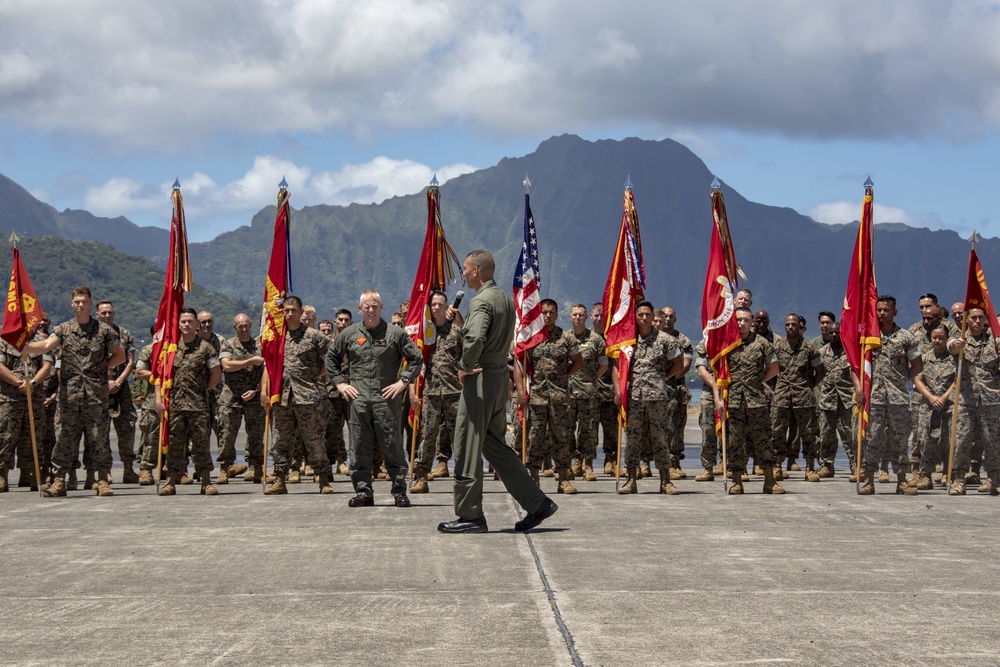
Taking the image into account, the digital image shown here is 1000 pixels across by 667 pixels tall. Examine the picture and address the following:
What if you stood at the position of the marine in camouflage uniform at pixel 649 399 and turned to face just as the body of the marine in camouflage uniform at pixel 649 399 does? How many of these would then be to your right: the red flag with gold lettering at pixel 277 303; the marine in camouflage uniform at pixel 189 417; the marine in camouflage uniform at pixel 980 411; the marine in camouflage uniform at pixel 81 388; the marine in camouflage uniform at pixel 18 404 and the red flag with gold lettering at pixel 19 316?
5

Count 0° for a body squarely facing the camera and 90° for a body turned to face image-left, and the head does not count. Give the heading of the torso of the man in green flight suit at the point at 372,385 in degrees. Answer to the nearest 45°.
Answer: approximately 0°

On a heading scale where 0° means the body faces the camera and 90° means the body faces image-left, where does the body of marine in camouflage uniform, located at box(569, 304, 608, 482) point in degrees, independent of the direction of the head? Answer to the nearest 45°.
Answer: approximately 0°

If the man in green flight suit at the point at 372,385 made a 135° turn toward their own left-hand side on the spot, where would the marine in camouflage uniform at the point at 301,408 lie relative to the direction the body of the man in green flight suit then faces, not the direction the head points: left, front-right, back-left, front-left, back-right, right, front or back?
left
